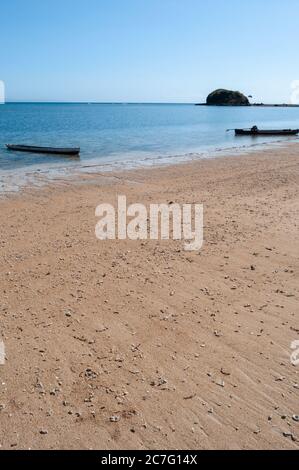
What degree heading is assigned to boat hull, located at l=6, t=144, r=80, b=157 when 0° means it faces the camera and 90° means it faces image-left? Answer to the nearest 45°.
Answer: approximately 90°

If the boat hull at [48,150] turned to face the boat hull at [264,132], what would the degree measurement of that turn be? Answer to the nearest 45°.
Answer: approximately 135° to its right
